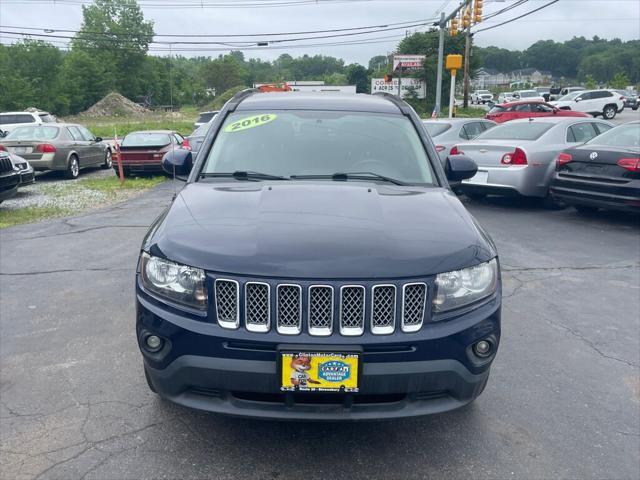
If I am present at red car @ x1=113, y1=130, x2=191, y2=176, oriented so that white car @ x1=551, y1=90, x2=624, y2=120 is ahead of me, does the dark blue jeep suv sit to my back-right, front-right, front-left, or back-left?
back-right

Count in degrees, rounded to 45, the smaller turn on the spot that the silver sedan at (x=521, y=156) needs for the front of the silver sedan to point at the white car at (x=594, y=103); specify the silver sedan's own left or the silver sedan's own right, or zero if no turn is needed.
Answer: approximately 45° to the silver sedan's own left

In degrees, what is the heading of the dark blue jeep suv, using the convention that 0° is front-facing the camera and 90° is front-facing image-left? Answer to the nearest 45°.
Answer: approximately 0°

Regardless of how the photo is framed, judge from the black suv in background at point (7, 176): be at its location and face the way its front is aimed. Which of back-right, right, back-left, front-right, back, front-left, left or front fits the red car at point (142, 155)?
left

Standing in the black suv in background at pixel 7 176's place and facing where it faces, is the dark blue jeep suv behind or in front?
in front

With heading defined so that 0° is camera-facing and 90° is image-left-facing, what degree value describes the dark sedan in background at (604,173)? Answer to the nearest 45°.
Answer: approximately 225°

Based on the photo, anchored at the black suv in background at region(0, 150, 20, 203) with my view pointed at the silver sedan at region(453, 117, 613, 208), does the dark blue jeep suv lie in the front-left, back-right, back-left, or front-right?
front-right

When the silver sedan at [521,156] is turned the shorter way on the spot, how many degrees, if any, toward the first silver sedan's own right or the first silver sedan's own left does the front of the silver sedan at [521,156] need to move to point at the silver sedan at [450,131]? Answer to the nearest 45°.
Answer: approximately 90° to the first silver sedan's own left

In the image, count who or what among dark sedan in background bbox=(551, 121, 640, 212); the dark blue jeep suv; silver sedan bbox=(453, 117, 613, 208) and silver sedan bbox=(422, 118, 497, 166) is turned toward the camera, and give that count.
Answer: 1

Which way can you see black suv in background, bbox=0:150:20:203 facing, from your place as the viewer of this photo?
facing the viewer and to the right of the viewer
